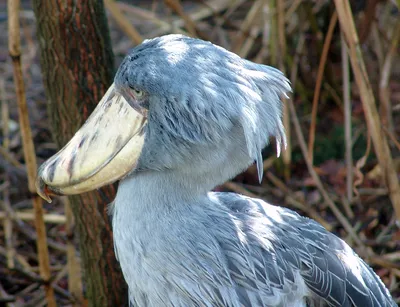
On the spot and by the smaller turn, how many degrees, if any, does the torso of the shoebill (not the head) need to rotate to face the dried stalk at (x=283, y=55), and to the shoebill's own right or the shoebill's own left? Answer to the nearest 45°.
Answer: approximately 90° to the shoebill's own right

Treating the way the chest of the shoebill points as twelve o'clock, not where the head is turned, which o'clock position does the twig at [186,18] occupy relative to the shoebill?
The twig is roughly at 3 o'clock from the shoebill.

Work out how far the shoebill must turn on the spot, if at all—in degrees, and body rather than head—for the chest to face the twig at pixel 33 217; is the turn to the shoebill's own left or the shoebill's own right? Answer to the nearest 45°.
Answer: approximately 45° to the shoebill's own right

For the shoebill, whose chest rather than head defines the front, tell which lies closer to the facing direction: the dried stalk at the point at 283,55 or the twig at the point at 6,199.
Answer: the twig

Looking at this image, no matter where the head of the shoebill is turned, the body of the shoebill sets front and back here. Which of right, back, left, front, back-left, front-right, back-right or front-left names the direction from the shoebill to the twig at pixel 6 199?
front-right

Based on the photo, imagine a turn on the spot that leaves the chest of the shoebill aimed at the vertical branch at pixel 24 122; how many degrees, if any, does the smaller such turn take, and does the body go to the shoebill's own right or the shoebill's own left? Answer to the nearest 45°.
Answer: approximately 45° to the shoebill's own right

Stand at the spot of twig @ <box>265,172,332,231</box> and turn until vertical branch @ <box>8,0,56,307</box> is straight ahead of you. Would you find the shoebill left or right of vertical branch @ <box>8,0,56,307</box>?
left

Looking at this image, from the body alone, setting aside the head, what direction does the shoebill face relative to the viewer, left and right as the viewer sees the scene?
facing to the left of the viewer
